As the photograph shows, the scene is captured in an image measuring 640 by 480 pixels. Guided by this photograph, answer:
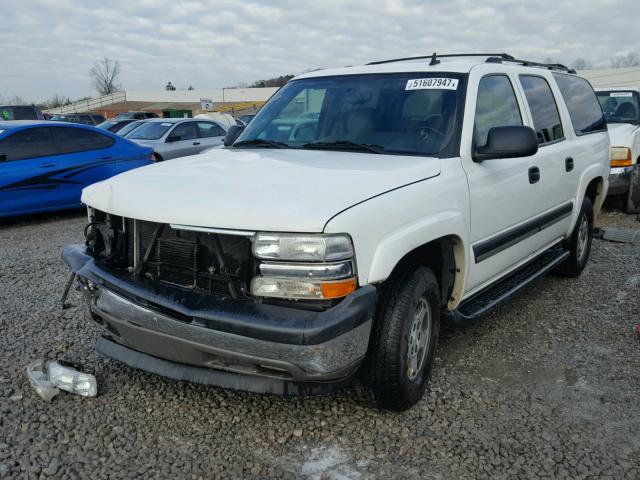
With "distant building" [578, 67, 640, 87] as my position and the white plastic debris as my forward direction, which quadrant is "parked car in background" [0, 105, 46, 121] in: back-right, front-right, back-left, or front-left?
front-right

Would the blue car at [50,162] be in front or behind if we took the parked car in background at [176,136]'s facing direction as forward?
in front

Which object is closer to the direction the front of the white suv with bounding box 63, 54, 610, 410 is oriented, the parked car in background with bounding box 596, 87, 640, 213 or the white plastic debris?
the white plastic debris

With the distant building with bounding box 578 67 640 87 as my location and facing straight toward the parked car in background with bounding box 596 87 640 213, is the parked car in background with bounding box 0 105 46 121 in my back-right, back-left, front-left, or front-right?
front-right

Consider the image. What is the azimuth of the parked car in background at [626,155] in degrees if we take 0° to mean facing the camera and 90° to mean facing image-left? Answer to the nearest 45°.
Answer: approximately 45°

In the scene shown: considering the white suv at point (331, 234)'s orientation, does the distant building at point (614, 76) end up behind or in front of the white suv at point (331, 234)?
behind

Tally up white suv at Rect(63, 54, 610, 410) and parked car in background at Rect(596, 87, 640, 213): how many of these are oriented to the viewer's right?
0

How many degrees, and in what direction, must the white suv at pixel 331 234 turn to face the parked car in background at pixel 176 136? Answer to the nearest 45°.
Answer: approximately 135° to its right

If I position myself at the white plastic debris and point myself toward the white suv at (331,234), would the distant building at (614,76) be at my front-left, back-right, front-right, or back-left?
front-left

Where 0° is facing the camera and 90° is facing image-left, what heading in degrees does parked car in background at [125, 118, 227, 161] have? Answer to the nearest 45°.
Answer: approximately 45°

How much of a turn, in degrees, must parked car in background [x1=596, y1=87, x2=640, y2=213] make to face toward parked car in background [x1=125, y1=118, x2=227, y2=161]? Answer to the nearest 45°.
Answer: approximately 45° to its right

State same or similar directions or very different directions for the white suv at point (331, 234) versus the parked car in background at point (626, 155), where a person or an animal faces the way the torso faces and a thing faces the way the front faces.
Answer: same or similar directions

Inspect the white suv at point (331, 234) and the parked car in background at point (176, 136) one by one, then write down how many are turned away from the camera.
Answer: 0

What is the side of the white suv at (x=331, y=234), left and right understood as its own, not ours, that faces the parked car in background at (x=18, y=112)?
right

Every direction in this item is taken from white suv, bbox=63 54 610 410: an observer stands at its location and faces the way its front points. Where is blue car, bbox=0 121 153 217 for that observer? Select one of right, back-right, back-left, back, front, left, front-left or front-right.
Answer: right

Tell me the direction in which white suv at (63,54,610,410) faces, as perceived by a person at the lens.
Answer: facing the viewer and to the left of the viewer

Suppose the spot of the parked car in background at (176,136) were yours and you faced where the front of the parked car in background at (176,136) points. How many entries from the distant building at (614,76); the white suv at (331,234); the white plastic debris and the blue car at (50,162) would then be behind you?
1

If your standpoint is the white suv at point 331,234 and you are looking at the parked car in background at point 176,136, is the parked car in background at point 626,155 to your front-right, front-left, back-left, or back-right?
front-right

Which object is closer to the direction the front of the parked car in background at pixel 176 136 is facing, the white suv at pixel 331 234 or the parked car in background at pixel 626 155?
the white suv
